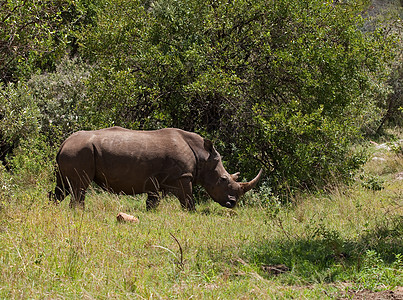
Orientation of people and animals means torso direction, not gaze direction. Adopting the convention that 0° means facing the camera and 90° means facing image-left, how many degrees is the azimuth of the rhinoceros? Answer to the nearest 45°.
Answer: approximately 270°

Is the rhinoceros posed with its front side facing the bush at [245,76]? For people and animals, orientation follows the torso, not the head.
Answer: no
